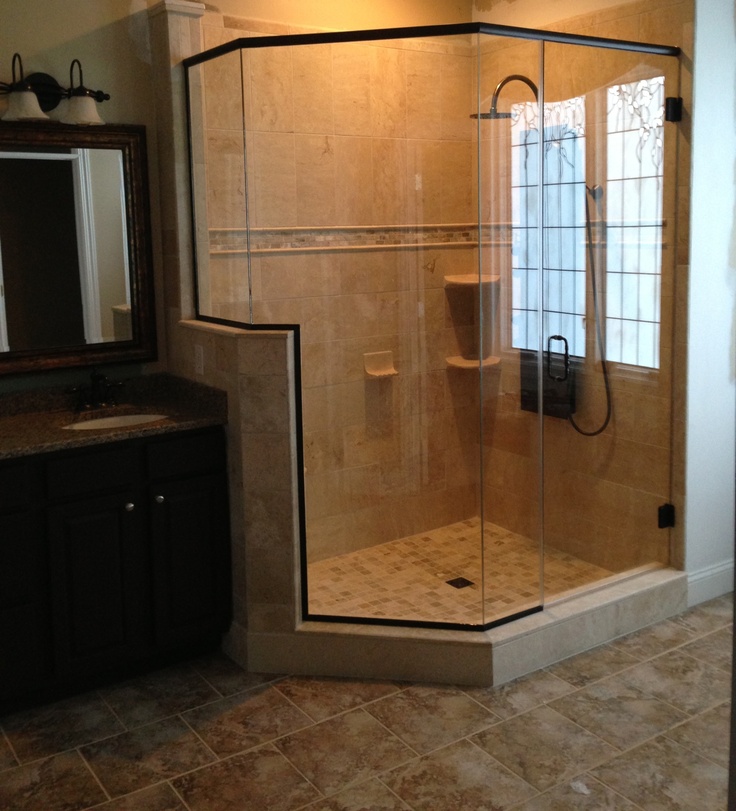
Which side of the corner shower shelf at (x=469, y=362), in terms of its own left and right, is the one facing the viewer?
front

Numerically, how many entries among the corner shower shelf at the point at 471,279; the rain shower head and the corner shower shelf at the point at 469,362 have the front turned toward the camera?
2

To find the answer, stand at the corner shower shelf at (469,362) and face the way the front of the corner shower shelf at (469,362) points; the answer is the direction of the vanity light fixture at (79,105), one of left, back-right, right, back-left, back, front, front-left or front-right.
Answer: right

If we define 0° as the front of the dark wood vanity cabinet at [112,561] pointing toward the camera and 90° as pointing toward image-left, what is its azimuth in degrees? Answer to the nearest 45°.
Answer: approximately 315°

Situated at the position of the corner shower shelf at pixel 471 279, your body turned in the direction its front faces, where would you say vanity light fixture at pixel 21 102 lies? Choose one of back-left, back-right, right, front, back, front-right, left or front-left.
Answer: right

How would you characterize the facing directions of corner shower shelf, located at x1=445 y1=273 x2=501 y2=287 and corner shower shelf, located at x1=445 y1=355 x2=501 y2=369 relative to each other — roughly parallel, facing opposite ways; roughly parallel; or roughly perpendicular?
roughly parallel

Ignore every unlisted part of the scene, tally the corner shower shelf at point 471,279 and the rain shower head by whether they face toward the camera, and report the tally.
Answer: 1
